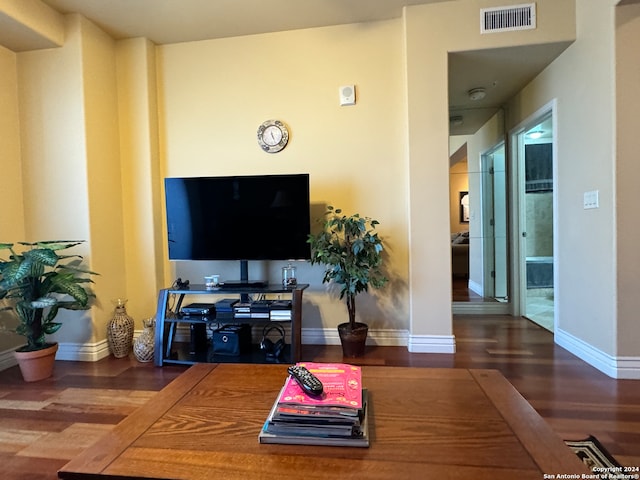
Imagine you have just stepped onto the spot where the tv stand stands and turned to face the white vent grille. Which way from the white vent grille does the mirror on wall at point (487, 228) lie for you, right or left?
left

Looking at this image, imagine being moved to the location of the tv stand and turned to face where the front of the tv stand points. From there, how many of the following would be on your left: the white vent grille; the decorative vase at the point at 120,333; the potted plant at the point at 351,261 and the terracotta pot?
2

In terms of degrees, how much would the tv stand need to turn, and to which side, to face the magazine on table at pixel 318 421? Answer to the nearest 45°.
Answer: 0° — it already faces it

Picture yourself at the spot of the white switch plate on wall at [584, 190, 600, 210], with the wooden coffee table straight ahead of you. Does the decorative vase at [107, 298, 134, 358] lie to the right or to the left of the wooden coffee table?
right

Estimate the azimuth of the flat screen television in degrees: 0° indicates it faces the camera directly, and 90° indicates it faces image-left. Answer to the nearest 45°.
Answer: approximately 0°

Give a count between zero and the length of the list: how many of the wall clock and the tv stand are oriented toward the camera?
2

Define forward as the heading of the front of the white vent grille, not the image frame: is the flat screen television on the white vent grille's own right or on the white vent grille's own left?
on the white vent grille's own right
